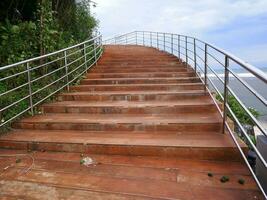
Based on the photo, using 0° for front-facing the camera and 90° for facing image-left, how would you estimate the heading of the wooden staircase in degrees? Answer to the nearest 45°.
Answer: approximately 0°
